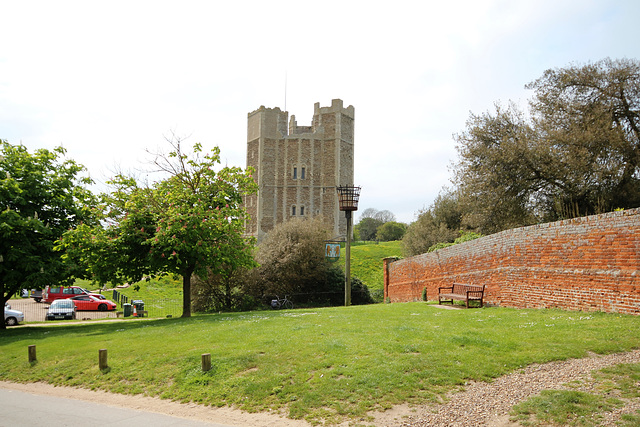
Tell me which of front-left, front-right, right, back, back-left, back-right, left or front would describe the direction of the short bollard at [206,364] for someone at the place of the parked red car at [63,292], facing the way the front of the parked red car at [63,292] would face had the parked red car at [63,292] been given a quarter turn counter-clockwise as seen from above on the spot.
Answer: back

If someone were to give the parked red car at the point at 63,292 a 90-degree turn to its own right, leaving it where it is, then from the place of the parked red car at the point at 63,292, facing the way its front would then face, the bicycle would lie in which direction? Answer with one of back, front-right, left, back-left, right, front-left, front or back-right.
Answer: front-left

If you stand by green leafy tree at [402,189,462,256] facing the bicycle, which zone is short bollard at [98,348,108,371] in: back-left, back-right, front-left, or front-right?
front-left

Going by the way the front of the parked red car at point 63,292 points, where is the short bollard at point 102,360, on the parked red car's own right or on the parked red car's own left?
on the parked red car's own right

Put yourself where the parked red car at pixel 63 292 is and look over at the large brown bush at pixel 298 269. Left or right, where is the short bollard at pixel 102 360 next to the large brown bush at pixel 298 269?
right

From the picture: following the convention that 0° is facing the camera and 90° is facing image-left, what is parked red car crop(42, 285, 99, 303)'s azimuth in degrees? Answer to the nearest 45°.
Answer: approximately 270°

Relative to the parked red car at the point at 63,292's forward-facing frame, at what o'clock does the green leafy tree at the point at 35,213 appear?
The green leafy tree is roughly at 3 o'clock from the parked red car.

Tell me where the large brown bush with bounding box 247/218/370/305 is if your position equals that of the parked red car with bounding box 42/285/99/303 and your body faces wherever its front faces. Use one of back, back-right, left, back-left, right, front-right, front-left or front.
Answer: front-right

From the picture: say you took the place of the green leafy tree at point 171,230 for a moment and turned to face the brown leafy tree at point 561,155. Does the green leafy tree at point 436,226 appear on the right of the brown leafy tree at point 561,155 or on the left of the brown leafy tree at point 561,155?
left
